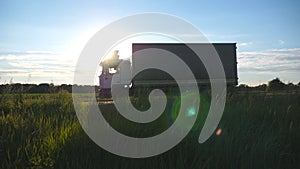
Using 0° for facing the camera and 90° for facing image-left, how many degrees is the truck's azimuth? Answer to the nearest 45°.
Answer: approximately 90°
